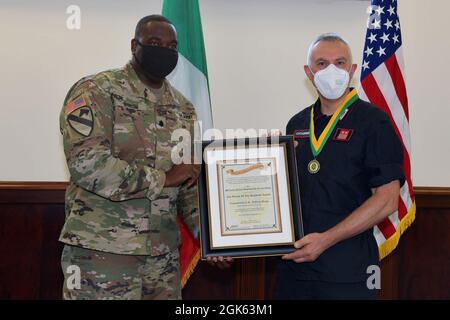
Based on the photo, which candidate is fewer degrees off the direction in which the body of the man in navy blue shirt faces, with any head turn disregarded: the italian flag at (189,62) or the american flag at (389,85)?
the italian flag

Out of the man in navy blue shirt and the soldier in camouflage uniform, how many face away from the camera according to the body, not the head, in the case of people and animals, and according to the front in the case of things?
0

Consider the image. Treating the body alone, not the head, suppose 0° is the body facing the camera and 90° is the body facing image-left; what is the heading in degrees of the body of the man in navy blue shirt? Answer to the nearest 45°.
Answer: approximately 45°

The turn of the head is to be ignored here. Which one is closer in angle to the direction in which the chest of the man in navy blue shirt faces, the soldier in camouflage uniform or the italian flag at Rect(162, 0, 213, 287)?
the soldier in camouflage uniform

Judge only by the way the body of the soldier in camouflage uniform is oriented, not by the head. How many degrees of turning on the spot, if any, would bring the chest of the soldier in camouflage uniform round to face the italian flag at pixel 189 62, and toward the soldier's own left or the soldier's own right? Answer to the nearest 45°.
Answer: approximately 90° to the soldier's own left

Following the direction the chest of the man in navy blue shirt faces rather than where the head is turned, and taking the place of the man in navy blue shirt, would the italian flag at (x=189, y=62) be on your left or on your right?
on your right

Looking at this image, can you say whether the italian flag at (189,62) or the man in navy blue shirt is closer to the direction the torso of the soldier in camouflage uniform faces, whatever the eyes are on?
the man in navy blue shirt

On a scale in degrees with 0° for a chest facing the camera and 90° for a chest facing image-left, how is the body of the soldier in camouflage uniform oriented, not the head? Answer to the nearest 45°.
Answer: approximately 315°

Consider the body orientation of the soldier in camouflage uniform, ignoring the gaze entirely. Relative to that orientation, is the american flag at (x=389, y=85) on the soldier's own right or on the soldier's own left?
on the soldier's own left

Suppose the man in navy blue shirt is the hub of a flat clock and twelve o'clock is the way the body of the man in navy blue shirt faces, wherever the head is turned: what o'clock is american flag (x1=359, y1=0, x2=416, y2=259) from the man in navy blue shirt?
The american flag is roughly at 5 o'clock from the man in navy blue shirt.

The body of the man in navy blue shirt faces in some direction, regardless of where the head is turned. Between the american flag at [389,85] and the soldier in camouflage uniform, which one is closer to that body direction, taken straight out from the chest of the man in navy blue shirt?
the soldier in camouflage uniform
